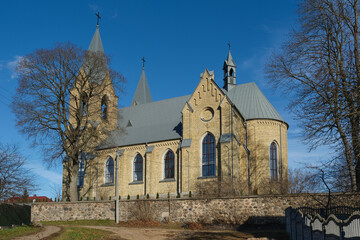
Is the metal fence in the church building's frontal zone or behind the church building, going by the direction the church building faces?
behind

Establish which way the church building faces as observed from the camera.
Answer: facing away from the viewer and to the left of the viewer

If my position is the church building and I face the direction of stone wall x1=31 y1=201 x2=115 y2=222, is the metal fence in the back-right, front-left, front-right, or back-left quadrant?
front-left

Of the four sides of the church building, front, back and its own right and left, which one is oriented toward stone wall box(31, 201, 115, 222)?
left

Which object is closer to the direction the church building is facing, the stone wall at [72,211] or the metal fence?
the stone wall
